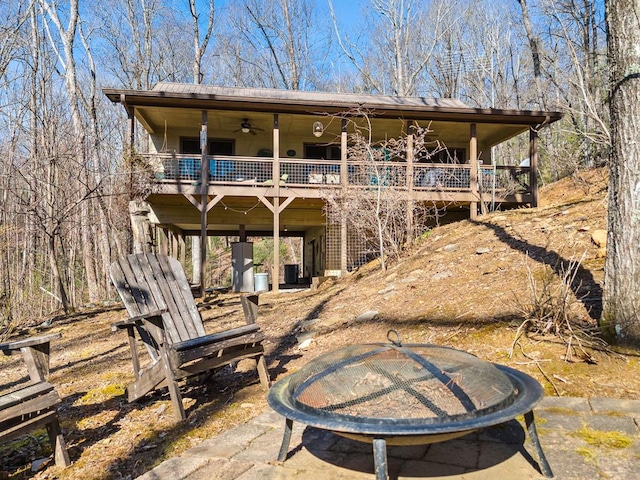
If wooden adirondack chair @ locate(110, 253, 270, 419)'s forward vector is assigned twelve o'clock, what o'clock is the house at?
The house is roughly at 8 o'clock from the wooden adirondack chair.

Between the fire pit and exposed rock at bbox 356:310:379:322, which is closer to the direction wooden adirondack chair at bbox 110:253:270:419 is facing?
the fire pit

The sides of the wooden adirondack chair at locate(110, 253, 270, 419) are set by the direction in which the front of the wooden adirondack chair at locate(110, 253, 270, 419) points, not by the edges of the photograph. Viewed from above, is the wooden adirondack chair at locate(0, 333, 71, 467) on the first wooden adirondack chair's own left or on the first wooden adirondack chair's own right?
on the first wooden adirondack chair's own right

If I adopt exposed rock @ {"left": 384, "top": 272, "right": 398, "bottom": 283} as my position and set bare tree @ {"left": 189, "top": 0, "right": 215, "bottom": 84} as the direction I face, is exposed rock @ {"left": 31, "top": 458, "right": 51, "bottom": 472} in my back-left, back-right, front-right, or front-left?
back-left

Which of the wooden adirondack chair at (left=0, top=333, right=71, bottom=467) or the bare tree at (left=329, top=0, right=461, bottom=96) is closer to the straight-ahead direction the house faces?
the wooden adirondack chair

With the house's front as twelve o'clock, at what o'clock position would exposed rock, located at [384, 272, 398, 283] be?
The exposed rock is roughly at 11 o'clock from the house.

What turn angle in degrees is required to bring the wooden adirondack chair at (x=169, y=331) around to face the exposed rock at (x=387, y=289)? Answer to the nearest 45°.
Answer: approximately 90° to its left

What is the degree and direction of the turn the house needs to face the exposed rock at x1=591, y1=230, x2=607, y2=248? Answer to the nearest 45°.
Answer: approximately 45° to its left

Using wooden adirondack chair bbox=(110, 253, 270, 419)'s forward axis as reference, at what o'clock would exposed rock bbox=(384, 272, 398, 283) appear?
The exposed rock is roughly at 9 o'clock from the wooden adirondack chair.

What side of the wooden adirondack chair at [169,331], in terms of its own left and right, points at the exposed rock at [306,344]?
left

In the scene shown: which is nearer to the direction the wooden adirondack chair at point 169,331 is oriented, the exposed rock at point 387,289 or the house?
the exposed rock

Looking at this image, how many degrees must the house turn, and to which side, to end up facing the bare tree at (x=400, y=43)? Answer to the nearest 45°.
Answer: approximately 135° to its left

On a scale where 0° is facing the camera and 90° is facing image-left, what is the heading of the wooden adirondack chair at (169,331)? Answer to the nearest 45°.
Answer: approximately 315°
